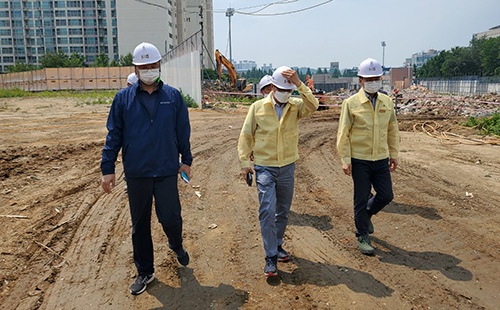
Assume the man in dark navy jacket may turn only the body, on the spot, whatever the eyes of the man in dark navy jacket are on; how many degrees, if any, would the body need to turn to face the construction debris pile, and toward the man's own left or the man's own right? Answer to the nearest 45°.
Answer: approximately 135° to the man's own left

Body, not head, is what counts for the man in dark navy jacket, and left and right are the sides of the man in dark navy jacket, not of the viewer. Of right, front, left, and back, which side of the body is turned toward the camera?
front

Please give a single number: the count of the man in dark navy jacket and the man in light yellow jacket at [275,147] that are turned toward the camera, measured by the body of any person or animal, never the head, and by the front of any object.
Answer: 2

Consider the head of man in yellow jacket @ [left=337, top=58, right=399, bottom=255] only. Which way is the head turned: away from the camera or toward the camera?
toward the camera

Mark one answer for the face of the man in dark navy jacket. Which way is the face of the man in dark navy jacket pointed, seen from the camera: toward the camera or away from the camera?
toward the camera

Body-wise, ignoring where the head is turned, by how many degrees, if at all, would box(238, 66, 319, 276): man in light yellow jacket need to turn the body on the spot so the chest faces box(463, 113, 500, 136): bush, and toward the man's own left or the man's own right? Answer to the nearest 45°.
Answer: approximately 135° to the man's own left

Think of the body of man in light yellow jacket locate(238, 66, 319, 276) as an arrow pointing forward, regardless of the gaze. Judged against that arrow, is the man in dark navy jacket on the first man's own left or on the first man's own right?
on the first man's own right

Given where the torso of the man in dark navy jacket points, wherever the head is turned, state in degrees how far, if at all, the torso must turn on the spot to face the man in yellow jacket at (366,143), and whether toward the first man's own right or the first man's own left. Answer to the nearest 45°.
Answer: approximately 90° to the first man's own left

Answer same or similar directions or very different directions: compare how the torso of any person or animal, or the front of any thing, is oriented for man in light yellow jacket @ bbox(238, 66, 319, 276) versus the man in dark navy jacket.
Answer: same or similar directions

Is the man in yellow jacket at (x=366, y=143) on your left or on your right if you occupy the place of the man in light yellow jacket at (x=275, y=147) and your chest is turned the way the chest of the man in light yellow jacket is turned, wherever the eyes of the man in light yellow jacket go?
on your left

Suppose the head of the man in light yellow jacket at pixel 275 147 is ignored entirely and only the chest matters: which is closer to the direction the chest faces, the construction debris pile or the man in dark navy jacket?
the man in dark navy jacket

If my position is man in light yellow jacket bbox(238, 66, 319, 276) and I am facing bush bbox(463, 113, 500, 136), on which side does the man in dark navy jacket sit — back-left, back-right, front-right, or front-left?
back-left

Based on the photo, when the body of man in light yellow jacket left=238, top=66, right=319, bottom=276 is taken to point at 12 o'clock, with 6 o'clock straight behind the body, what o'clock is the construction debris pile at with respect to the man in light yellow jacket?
The construction debris pile is roughly at 7 o'clock from the man in light yellow jacket.

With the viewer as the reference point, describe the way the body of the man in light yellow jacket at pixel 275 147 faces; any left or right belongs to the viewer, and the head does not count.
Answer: facing the viewer
